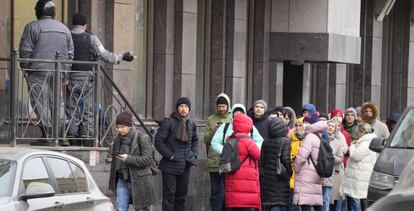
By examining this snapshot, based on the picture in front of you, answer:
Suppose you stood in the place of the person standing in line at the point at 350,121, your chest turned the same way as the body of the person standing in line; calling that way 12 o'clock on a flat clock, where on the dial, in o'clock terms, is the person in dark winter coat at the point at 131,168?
The person in dark winter coat is roughly at 1 o'clock from the person standing in line.

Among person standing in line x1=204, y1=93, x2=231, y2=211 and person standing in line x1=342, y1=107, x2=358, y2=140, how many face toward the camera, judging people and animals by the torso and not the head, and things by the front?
2

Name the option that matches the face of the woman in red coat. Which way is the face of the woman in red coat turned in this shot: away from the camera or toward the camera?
away from the camera

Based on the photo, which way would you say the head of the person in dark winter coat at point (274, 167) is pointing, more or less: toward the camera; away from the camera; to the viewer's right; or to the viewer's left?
away from the camera

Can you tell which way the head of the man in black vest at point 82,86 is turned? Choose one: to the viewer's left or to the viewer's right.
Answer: to the viewer's right

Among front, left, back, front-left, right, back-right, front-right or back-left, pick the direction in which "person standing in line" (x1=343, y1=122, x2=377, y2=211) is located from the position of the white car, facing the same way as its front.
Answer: back

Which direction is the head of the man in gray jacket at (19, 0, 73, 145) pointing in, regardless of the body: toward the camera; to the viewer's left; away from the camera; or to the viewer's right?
away from the camera

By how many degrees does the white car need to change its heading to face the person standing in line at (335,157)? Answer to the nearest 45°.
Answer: approximately 180°

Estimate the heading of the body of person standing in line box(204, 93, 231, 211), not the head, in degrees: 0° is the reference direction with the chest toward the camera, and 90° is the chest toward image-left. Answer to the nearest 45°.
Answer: approximately 0°
